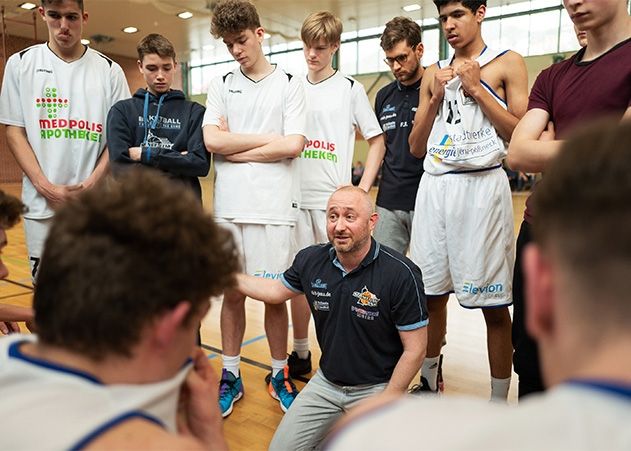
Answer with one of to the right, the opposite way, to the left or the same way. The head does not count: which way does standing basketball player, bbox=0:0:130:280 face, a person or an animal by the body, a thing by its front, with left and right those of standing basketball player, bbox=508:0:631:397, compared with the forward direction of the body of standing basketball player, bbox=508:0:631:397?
to the left

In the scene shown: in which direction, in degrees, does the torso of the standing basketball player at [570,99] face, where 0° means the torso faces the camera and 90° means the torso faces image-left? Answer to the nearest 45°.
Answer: approximately 45°

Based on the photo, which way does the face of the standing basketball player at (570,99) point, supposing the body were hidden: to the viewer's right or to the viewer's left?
to the viewer's left

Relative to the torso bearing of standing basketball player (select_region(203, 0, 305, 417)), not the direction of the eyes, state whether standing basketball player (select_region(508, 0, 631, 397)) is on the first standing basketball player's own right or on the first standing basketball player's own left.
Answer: on the first standing basketball player's own left

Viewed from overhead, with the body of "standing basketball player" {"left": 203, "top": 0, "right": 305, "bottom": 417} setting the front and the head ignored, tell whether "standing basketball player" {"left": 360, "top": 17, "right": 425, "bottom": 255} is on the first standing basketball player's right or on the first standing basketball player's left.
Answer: on the first standing basketball player's left

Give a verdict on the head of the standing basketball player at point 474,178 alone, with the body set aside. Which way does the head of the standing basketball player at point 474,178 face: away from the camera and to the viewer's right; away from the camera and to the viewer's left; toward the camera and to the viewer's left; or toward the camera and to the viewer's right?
toward the camera and to the viewer's left

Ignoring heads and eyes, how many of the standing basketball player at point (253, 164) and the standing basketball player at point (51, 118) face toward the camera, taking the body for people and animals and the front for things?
2

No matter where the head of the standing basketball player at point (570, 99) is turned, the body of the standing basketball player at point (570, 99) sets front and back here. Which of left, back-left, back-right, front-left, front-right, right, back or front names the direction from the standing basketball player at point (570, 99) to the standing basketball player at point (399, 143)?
right
